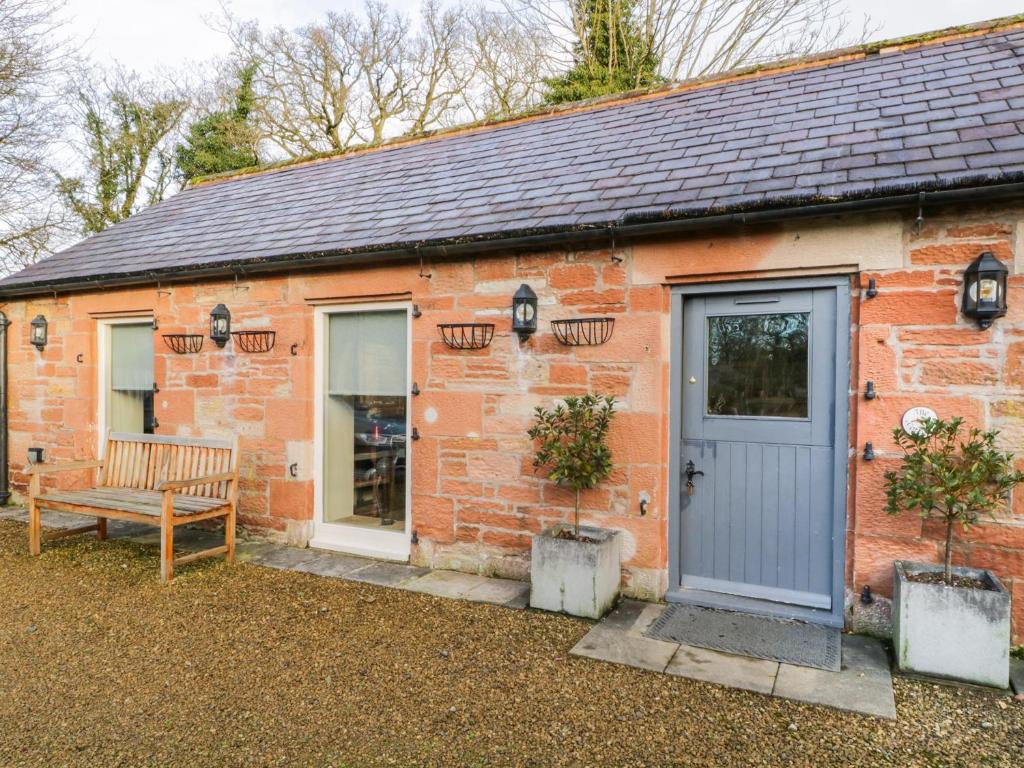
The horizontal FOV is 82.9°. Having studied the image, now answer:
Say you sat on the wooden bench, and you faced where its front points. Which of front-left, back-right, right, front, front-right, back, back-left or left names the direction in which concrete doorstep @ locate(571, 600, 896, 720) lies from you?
left

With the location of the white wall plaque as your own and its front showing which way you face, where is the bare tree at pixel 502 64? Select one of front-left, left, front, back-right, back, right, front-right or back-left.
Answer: back-right

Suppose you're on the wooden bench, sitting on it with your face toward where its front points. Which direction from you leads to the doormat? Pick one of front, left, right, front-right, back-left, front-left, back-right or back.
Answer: left

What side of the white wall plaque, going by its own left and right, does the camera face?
front

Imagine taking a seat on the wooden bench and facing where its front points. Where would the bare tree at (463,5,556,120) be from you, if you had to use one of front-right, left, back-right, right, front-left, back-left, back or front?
back

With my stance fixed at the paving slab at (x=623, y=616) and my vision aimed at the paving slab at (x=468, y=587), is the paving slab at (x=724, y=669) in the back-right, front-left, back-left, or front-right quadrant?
back-left

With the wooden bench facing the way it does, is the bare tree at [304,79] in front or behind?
behind

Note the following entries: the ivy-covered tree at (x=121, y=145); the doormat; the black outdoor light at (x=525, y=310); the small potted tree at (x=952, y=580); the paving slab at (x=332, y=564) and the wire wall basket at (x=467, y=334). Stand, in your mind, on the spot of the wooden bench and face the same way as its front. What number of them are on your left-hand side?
5

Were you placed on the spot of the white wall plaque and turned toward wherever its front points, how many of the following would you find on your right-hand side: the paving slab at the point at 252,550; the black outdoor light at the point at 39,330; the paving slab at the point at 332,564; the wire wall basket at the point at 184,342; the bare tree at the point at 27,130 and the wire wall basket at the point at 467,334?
6

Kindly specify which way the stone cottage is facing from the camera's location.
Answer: facing the viewer and to the left of the viewer

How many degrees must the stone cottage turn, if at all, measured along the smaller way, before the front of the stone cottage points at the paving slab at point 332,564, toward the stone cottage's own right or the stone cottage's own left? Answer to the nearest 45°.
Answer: approximately 45° to the stone cottage's own right

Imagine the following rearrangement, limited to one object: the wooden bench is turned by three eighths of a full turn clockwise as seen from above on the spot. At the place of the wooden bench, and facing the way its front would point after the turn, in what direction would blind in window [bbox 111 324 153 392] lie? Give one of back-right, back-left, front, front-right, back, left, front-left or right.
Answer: front

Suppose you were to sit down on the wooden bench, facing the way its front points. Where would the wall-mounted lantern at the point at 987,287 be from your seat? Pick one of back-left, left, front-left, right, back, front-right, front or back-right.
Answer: left

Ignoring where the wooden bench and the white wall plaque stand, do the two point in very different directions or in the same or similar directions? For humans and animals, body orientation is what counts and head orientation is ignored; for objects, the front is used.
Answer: same or similar directions

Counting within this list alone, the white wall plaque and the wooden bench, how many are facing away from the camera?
0
